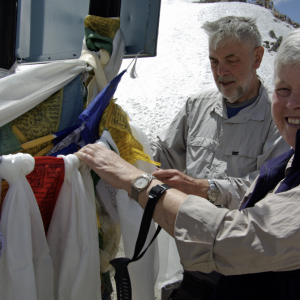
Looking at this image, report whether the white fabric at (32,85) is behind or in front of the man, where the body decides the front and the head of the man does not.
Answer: in front

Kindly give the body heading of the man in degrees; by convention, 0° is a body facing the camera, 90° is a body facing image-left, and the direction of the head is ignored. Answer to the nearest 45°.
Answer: approximately 45°

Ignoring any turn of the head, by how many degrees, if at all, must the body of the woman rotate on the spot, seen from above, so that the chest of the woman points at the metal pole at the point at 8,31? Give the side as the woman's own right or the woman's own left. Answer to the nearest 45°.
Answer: approximately 90° to the woman's own right

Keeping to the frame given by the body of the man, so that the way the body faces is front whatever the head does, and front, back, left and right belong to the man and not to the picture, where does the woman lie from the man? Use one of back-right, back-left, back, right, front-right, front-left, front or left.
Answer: front-left

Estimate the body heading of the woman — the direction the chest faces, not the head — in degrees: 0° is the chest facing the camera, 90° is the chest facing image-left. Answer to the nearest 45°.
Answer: approximately 45°
